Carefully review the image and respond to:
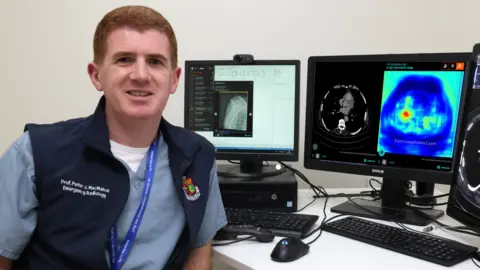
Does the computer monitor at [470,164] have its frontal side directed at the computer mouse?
yes

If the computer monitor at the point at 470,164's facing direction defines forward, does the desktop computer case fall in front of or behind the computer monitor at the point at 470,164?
in front

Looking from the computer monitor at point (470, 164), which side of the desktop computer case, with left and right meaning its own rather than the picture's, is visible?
left

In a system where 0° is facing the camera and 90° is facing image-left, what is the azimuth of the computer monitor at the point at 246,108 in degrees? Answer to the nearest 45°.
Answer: approximately 0°

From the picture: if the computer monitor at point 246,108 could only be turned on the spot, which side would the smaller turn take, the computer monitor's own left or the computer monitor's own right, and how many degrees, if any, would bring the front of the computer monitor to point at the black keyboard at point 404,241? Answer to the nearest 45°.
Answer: approximately 45° to the computer monitor's own left
